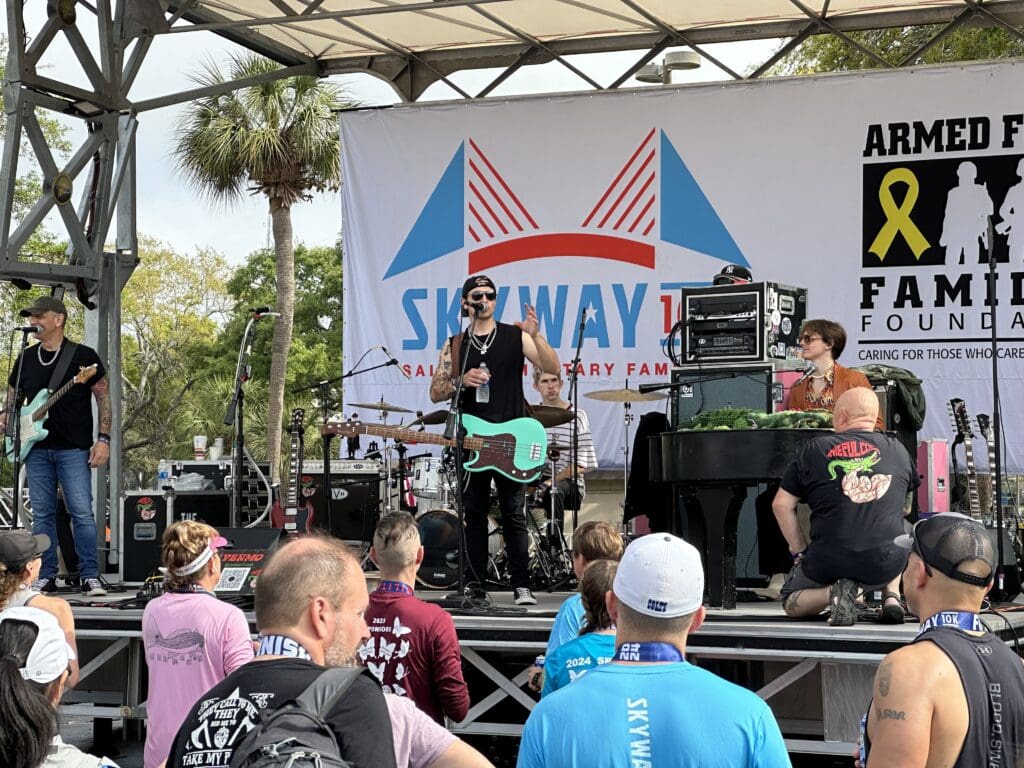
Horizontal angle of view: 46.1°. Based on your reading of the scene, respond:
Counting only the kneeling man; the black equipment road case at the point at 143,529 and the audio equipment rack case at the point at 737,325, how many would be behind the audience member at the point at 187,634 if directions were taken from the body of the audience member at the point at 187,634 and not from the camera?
0

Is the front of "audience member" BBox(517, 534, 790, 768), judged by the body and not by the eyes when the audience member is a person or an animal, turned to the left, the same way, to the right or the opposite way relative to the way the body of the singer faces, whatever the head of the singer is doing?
the opposite way

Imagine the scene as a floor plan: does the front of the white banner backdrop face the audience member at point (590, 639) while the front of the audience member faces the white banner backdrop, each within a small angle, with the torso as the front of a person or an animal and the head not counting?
yes

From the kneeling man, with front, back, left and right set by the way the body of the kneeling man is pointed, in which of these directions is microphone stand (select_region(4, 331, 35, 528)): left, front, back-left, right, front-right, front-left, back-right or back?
left

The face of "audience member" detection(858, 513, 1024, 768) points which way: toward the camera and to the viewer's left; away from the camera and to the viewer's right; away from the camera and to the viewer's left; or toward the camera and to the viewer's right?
away from the camera and to the viewer's left

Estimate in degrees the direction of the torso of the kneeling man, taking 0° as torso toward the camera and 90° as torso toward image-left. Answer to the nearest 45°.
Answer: approximately 180°

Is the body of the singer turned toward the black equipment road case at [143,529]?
no

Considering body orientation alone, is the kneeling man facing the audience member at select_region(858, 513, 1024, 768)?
no

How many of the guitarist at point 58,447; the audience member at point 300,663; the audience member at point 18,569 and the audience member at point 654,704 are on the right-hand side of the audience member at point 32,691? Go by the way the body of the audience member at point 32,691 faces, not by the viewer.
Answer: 2

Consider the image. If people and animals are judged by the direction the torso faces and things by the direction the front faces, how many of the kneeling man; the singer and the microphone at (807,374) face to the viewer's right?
1

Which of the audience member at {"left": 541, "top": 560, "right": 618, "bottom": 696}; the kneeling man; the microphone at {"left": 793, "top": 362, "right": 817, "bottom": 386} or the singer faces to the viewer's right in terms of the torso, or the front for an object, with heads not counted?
the microphone

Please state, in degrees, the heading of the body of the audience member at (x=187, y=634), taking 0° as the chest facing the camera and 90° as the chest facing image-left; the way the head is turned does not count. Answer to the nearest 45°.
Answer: approximately 225°

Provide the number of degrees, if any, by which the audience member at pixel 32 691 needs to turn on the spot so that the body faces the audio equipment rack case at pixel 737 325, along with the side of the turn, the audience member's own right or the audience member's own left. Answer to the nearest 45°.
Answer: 0° — they already face it

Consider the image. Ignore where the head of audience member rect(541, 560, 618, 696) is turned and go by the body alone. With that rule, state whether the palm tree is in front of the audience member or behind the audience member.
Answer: in front

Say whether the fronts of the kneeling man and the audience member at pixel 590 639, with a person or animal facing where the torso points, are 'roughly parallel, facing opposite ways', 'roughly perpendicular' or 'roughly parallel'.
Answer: roughly parallel

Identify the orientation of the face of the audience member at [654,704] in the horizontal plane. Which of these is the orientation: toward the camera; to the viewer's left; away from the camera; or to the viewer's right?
away from the camera

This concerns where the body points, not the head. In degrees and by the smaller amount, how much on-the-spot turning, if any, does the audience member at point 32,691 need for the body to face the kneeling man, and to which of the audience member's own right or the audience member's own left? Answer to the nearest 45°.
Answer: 0° — they already face them

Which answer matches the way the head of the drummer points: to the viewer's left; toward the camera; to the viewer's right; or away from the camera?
toward the camera

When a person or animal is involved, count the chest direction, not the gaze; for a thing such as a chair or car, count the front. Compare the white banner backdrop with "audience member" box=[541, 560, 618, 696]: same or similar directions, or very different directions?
very different directions

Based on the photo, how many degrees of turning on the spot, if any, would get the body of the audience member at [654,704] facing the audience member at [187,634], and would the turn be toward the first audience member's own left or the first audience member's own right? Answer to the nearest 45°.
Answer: approximately 45° to the first audience member's own left

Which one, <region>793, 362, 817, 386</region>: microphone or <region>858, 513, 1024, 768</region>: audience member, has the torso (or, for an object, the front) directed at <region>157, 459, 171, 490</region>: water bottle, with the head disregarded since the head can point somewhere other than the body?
the audience member
